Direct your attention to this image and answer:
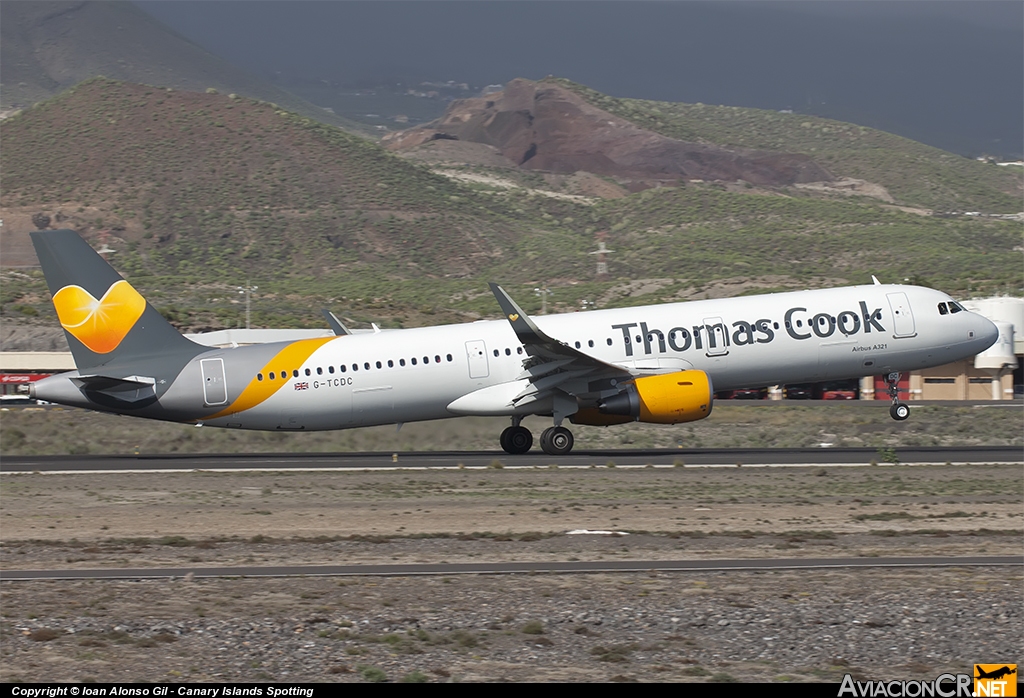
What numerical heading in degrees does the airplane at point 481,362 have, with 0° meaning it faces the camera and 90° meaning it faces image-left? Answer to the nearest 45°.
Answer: approximately 270°
